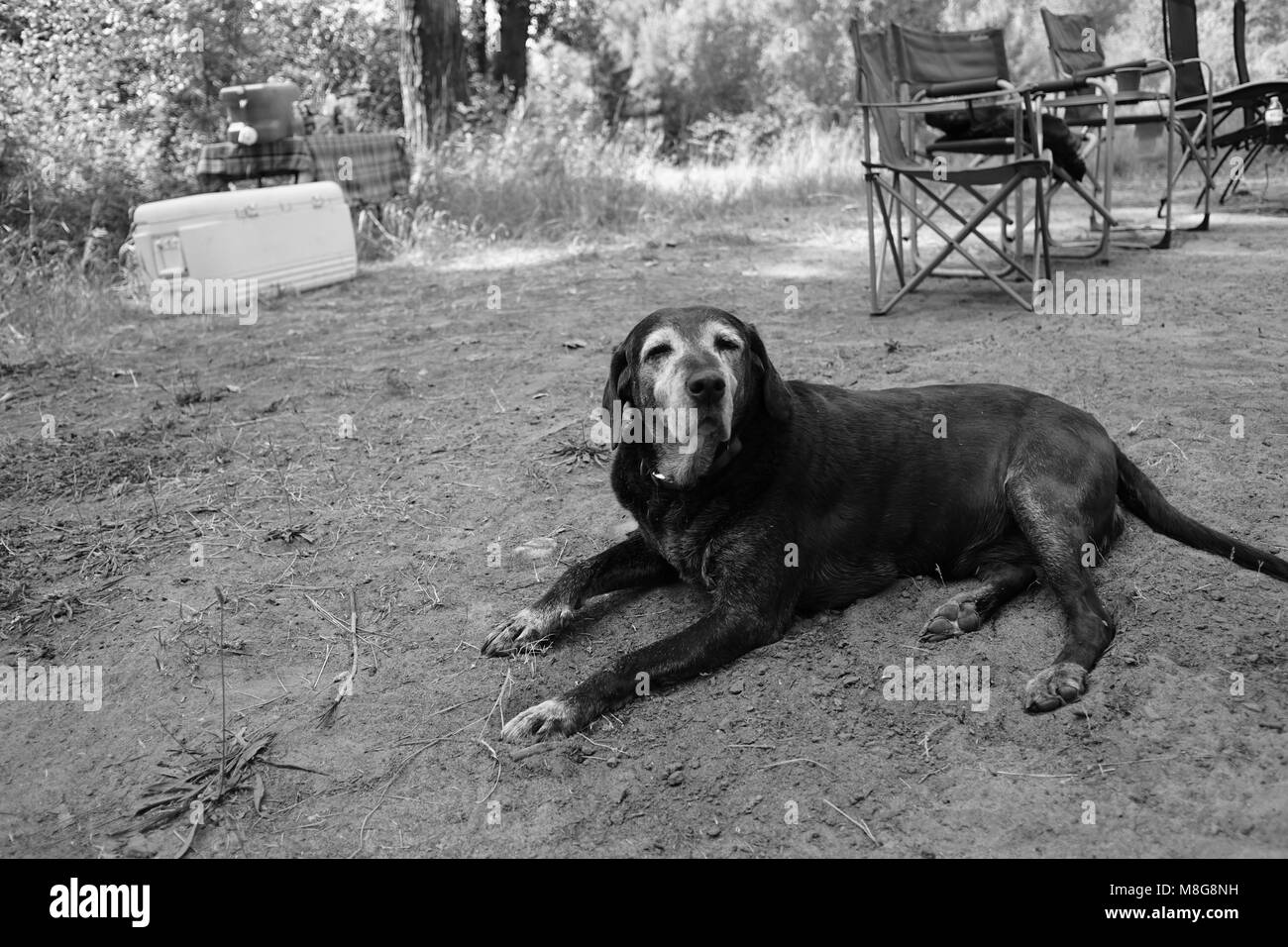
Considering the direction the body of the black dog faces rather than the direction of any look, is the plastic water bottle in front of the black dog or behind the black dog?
behind

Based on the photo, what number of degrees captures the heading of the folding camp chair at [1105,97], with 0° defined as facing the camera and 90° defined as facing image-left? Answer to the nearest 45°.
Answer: approximately 315°
